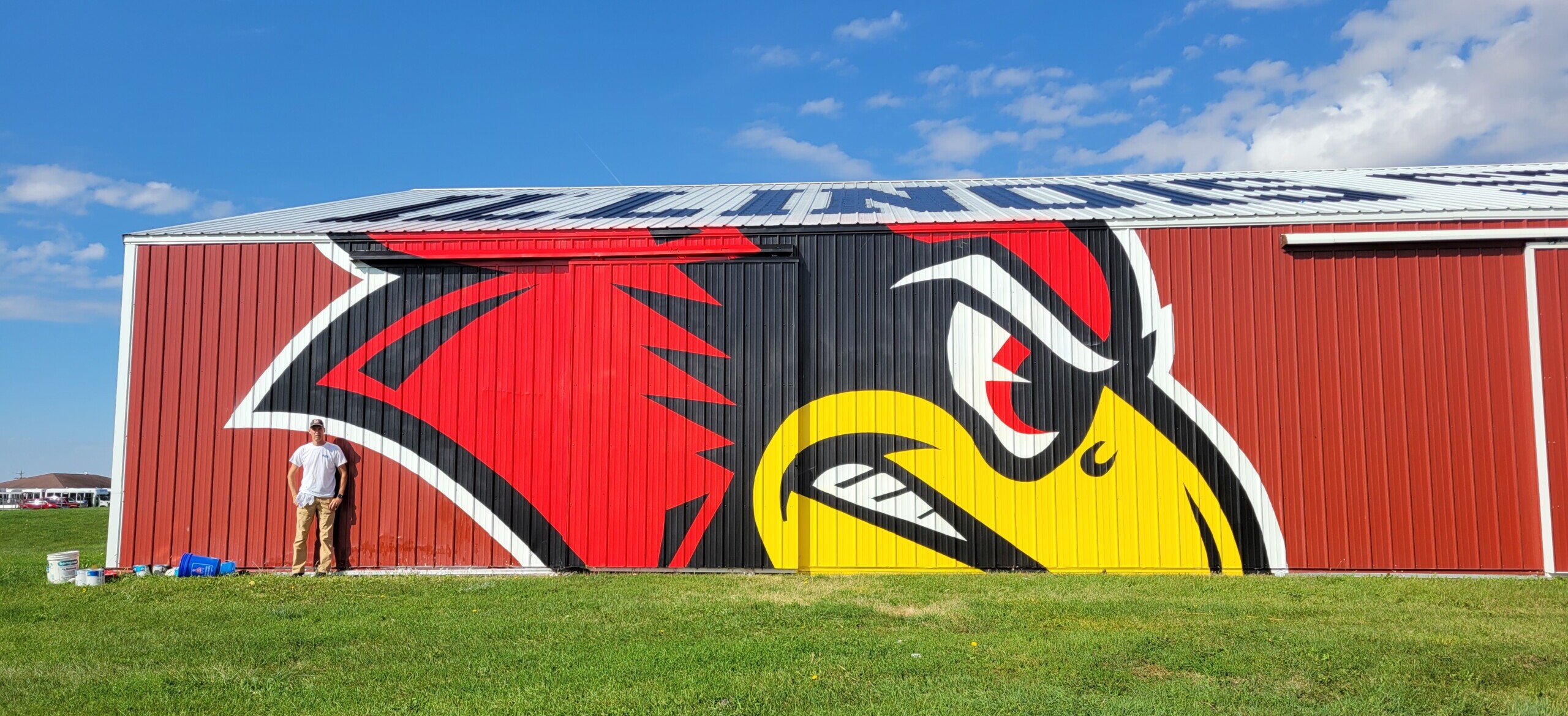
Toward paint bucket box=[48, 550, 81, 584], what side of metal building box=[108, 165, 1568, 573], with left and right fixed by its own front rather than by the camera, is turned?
right

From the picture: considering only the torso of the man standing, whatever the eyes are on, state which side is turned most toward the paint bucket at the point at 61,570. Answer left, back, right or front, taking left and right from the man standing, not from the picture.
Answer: right
